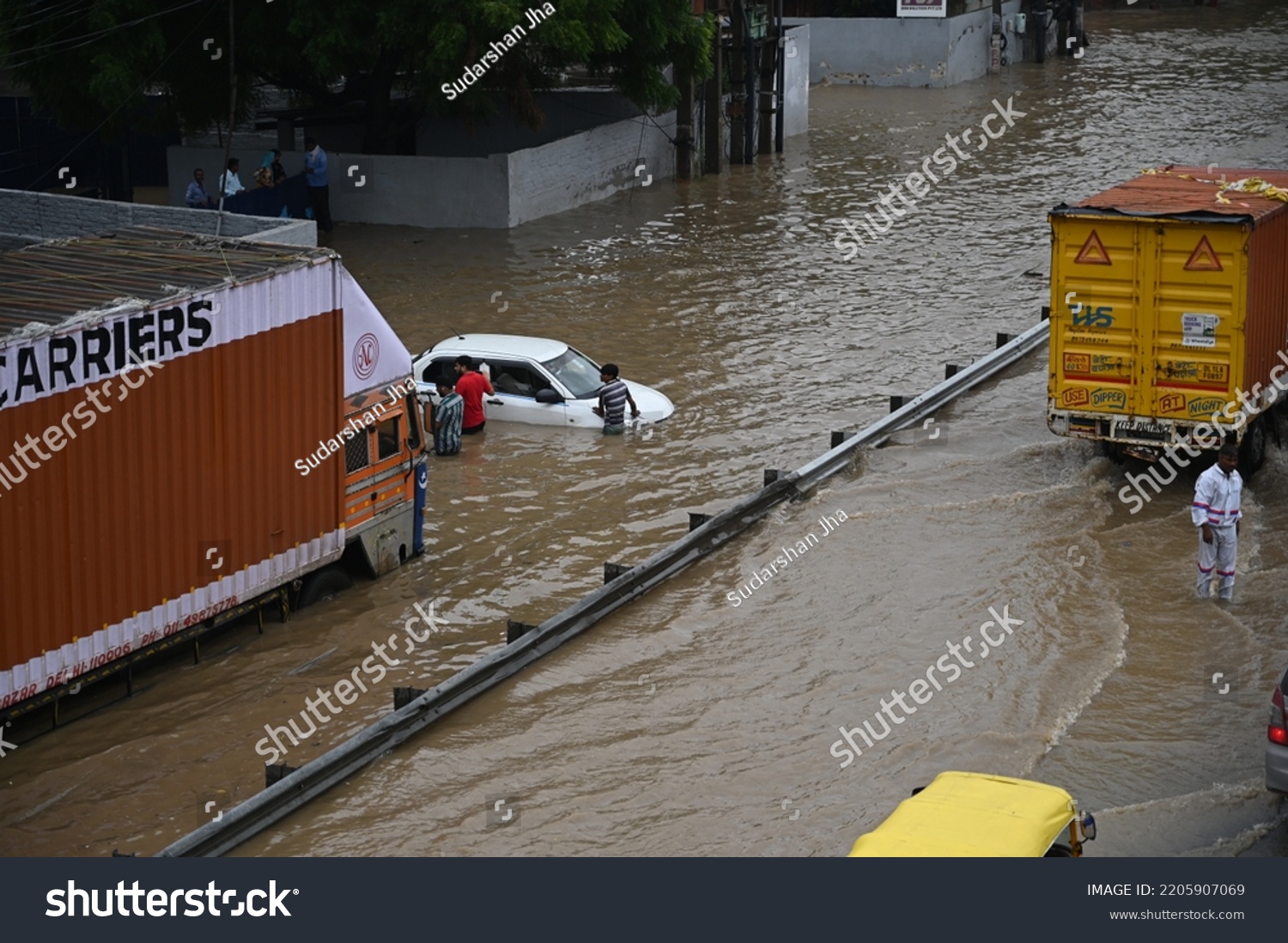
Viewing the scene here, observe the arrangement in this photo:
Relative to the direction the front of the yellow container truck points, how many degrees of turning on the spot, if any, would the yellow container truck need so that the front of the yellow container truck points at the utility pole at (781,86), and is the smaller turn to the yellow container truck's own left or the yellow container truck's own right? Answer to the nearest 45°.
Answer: approximately 45° to the yellow container truck's own left

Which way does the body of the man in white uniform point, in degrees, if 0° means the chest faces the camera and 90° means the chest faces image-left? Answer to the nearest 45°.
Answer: approximately 315°

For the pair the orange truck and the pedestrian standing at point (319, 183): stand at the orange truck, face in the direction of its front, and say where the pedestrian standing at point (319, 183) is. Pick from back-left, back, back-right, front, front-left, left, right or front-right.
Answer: front-left

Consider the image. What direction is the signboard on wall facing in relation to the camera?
toward the camera

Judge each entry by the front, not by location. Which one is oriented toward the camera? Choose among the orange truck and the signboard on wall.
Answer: the signboard on wall

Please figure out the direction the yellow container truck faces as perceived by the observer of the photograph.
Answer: facing away from the viewer and to the right of the viewer

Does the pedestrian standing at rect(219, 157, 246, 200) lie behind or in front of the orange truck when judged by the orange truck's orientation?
in front

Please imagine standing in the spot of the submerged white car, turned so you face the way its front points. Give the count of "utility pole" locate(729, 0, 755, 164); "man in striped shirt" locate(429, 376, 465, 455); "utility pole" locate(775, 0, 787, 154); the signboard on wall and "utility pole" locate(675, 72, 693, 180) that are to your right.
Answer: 1

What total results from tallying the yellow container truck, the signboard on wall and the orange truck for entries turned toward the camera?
1

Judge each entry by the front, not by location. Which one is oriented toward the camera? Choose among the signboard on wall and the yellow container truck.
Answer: the signboard on wall

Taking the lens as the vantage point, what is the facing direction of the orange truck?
facing away from the viewer and to the right of the viewer
